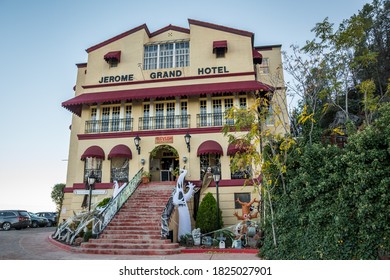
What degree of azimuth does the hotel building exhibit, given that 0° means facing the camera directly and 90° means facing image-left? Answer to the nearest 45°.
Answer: approximately 0°

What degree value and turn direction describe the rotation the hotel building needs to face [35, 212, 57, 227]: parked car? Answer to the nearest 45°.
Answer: approximately 135° to its right

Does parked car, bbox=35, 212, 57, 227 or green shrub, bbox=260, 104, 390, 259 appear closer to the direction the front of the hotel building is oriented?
the green shrub

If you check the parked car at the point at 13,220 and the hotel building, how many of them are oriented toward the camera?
1

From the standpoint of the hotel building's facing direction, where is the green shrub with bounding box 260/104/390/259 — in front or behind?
in front
